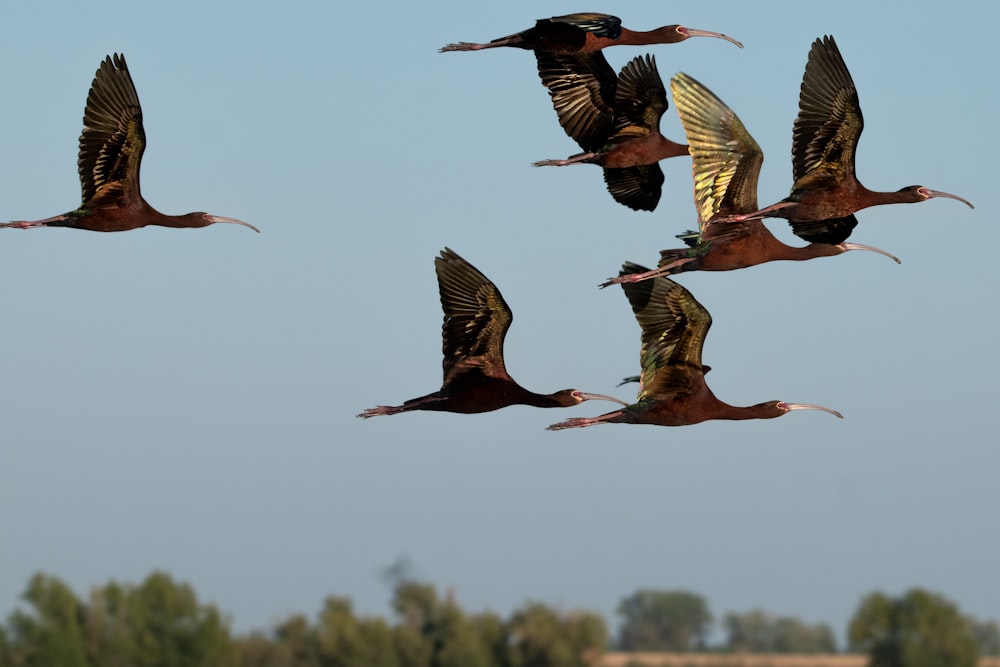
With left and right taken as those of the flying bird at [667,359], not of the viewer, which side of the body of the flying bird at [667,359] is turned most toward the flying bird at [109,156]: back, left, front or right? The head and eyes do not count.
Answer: back

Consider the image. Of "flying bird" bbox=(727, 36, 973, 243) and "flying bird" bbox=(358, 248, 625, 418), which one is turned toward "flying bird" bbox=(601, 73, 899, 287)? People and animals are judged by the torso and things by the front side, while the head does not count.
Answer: "flying bird" bbox=(358, 248, 625, 418)

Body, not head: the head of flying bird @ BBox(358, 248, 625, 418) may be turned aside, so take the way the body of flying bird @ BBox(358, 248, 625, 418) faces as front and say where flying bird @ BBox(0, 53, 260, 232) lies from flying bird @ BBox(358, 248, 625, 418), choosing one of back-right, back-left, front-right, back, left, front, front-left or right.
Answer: back

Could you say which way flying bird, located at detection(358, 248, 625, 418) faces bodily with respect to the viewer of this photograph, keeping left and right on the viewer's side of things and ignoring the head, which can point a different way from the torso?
facing to the right of the viewer

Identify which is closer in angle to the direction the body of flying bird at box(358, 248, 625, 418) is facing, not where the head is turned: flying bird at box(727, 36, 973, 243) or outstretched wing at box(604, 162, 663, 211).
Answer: the flying bird

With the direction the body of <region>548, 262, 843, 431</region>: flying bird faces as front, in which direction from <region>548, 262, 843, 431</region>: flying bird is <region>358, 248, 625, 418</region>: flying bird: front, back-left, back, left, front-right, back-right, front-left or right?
back

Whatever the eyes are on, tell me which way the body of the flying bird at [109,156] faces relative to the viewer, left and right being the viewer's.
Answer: facing to the right of the viewer

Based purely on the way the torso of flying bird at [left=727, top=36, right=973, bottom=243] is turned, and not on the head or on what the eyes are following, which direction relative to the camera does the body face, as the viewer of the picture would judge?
to the viewer's right
